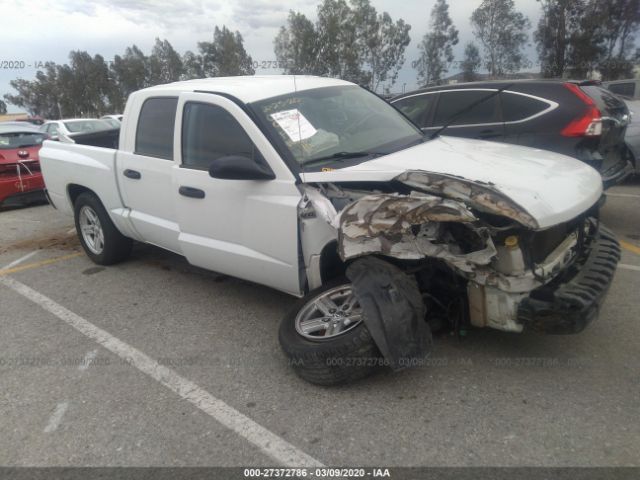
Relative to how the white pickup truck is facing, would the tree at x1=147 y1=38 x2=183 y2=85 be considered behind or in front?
behind

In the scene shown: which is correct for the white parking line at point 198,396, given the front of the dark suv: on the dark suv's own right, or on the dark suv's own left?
on the dark suv's own left

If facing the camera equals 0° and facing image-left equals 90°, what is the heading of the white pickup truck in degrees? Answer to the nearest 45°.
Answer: approximately 315°

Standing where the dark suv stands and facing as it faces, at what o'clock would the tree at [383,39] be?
The tree is roughly at 1 o'clock from the dark suv.

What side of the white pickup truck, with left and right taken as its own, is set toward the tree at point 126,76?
back

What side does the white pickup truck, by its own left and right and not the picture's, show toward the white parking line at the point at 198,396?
right

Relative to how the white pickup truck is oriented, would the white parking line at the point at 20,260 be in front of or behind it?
behind

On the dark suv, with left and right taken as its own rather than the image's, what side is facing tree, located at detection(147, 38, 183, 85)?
front

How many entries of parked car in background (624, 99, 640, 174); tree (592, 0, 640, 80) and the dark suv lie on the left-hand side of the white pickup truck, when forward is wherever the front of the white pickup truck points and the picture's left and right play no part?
3

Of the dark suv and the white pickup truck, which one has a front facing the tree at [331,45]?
the dark suv

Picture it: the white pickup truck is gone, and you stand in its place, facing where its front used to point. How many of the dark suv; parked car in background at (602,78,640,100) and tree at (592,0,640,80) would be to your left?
3

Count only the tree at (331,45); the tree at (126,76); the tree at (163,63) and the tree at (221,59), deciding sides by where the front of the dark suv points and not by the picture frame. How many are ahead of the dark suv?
4

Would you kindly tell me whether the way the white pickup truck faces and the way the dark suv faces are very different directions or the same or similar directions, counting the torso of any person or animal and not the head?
very different directions

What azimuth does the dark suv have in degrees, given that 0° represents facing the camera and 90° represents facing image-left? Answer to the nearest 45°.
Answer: approximately 135°

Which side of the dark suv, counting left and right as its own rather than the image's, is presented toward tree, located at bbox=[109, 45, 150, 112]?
front

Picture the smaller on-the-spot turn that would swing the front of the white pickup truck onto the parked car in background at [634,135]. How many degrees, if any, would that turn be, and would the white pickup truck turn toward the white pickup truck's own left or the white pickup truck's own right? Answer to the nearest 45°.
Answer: approximately 90° to the white pickup truck's own left
